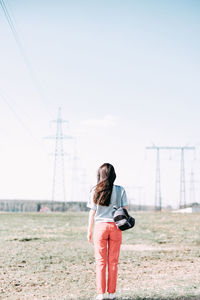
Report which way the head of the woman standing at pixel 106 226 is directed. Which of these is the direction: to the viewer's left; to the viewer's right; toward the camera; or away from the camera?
away from the camera

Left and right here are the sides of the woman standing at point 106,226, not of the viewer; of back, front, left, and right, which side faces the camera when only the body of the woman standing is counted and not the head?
back
